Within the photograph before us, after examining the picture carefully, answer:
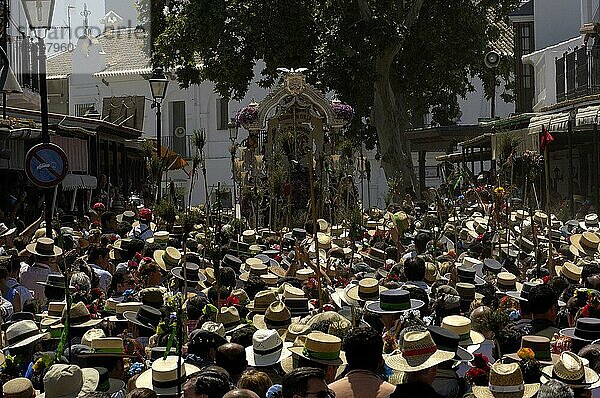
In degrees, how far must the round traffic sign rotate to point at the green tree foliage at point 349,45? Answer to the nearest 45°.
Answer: approximately 135° to its left

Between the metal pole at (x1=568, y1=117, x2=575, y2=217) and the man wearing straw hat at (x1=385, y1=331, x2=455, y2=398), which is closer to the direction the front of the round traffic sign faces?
the man wearing straw hat

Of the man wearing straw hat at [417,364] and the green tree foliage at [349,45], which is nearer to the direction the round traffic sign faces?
the man wearing straw hat

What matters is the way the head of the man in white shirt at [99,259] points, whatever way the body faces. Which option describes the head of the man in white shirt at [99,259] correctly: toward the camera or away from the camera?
away from the camera

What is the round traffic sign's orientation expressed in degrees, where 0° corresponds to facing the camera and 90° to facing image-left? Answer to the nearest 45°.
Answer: approximately 0°

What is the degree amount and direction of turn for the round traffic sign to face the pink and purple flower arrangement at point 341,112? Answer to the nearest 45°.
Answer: approximately 135° to its left

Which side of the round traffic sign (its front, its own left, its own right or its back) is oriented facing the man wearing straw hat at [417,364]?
front
